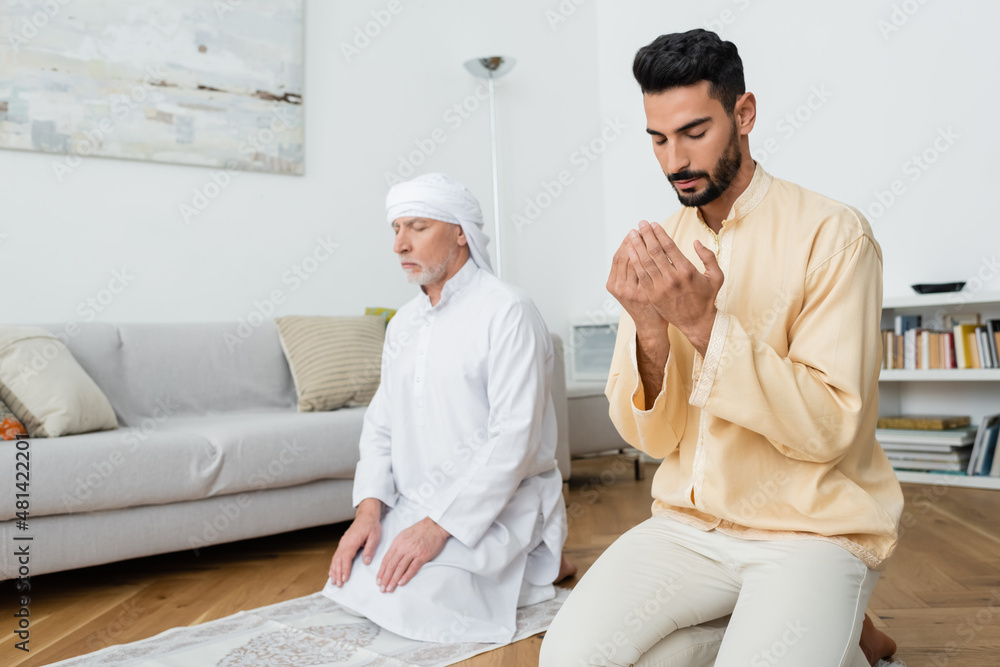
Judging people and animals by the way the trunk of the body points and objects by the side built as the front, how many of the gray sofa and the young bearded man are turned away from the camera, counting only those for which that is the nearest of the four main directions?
0

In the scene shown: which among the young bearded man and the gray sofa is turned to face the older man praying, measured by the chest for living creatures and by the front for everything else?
the gray sofa

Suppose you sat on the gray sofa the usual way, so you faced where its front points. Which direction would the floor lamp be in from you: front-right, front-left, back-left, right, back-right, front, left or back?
left

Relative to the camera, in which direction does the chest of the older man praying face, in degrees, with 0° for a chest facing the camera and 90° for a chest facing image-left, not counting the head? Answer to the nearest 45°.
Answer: approximately 45°

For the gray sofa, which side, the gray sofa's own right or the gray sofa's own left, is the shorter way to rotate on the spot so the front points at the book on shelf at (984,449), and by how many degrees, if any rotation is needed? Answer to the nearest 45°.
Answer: approximately 45° to the gray sofa's own left

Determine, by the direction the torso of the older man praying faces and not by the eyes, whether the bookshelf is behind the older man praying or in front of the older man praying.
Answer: behind

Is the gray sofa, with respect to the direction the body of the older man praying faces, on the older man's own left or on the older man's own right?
on the older man's own right

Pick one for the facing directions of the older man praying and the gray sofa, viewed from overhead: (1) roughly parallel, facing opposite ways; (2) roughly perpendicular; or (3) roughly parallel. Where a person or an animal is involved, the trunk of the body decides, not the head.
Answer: roughly perpendicular

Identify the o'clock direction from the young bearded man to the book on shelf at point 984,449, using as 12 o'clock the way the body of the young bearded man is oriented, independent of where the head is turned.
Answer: The book on shelf is roughly at 5 o'clock from the young bearded man.

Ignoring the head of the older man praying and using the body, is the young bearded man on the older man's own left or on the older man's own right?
on the older man's own left

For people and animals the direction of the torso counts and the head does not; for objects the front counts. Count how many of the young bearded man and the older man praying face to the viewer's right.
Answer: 0

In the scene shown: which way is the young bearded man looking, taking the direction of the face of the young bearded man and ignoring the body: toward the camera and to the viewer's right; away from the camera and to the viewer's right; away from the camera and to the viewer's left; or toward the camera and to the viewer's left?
toward the camera and to the viewer's left
